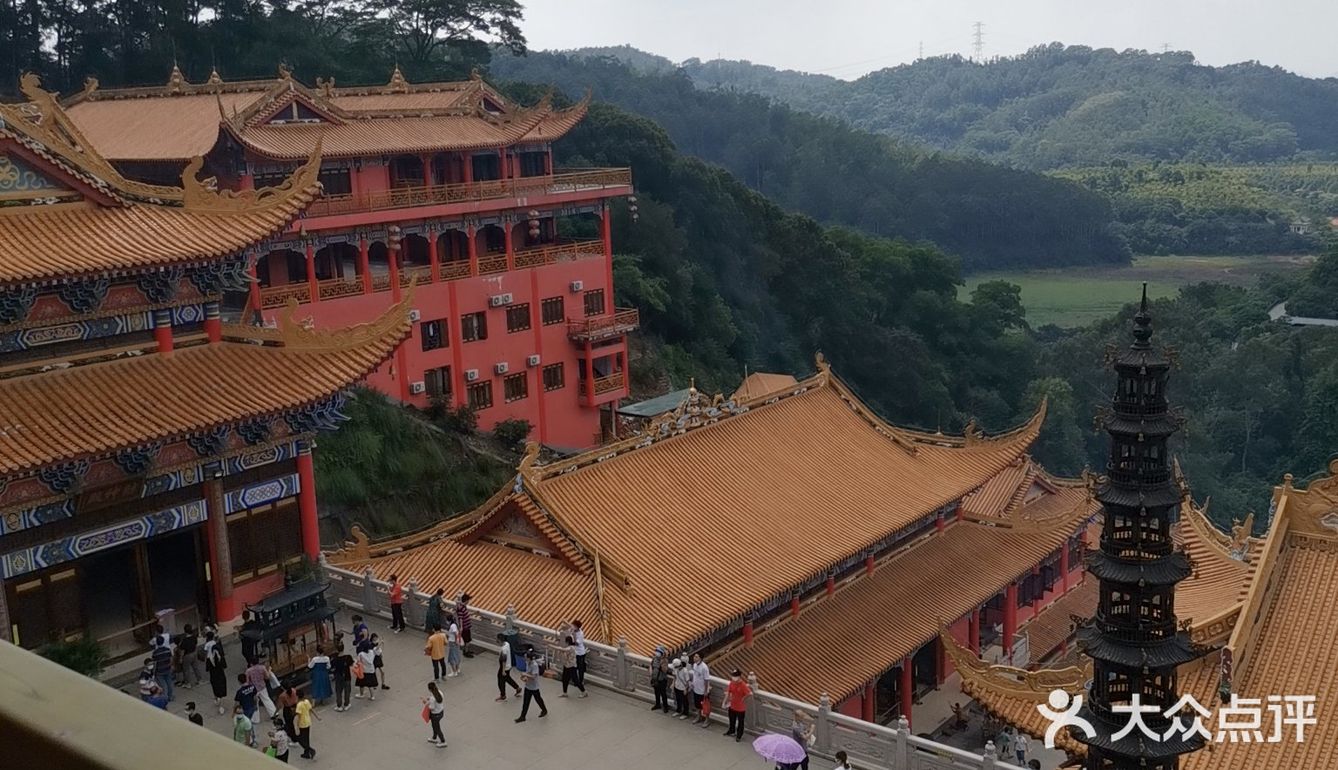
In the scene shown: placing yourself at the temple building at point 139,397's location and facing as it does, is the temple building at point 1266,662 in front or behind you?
in front

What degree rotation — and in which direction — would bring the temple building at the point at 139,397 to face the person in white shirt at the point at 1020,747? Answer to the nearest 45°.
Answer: approximately 45° to its left

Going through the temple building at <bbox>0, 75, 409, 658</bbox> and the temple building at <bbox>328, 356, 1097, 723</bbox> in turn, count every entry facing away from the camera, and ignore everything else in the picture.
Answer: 0

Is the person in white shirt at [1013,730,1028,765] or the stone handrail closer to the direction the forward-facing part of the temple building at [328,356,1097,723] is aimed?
the person in white shirt

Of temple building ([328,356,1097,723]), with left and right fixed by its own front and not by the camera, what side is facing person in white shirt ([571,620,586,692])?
right

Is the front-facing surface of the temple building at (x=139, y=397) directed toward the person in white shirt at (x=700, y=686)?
yes

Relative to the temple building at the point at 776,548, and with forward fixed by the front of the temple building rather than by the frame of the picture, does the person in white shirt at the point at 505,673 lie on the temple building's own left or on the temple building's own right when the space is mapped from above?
on the temple building's own right

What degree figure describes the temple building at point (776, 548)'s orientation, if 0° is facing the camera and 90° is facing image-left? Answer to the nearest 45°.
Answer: approximately 315°

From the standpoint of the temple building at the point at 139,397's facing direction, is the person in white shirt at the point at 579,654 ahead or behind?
ahead

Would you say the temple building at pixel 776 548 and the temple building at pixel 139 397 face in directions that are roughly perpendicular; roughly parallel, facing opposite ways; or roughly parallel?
roughly parallel

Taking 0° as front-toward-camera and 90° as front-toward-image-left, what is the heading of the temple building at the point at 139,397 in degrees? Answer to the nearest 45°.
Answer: approximately 315°

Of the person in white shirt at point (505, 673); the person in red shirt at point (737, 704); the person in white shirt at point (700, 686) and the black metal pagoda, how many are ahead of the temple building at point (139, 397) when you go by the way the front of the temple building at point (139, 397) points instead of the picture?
4
